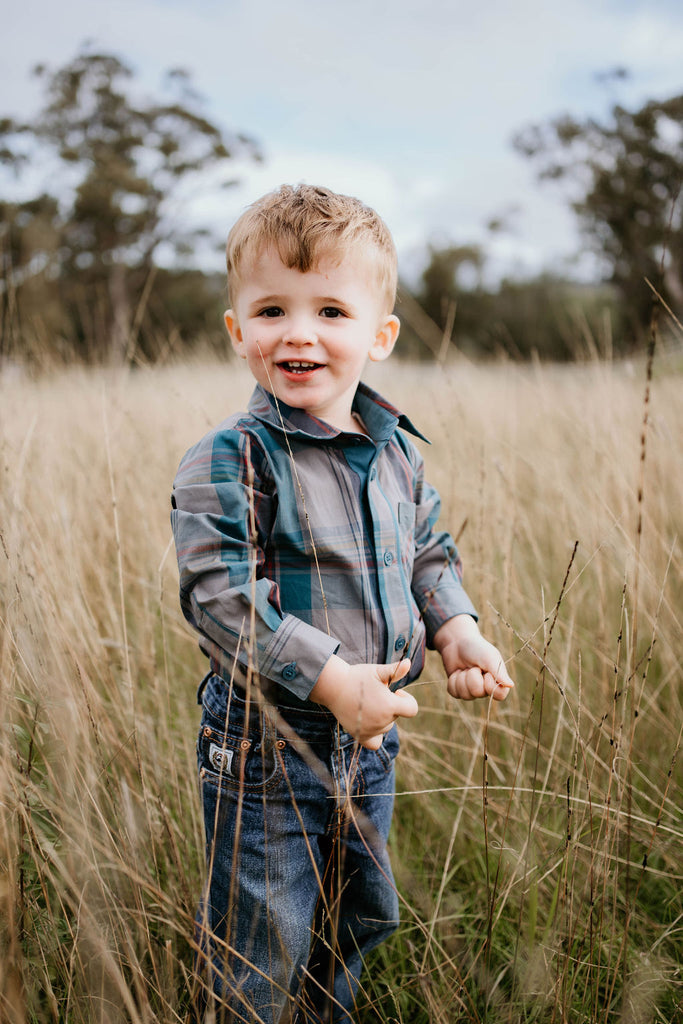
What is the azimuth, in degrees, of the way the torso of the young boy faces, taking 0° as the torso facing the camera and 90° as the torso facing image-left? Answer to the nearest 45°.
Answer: approximately 315°

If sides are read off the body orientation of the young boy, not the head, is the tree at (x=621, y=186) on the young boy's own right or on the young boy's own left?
on the young boy's own left
